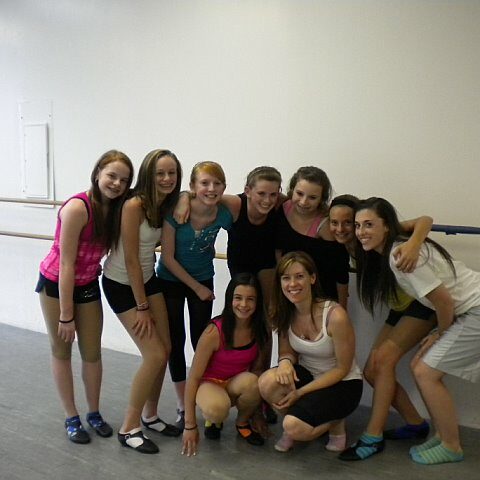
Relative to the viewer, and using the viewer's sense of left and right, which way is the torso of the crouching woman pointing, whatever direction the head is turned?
facing the viewer and to the left of the viewer

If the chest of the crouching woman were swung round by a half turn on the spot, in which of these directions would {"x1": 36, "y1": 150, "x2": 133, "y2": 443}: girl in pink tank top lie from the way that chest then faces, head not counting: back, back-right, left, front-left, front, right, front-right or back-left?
back-left

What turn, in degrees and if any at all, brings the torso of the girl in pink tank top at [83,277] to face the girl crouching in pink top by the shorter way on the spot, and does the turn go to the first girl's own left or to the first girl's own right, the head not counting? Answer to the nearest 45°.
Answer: approximately 45° to the first girl's own left

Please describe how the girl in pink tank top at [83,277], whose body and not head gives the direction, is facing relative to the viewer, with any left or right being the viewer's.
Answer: facing the viewer and to the right of the viewer

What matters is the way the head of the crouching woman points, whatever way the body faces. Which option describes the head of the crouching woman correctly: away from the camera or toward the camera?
toward the camera

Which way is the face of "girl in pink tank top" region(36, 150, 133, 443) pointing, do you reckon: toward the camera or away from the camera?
toward the camera
